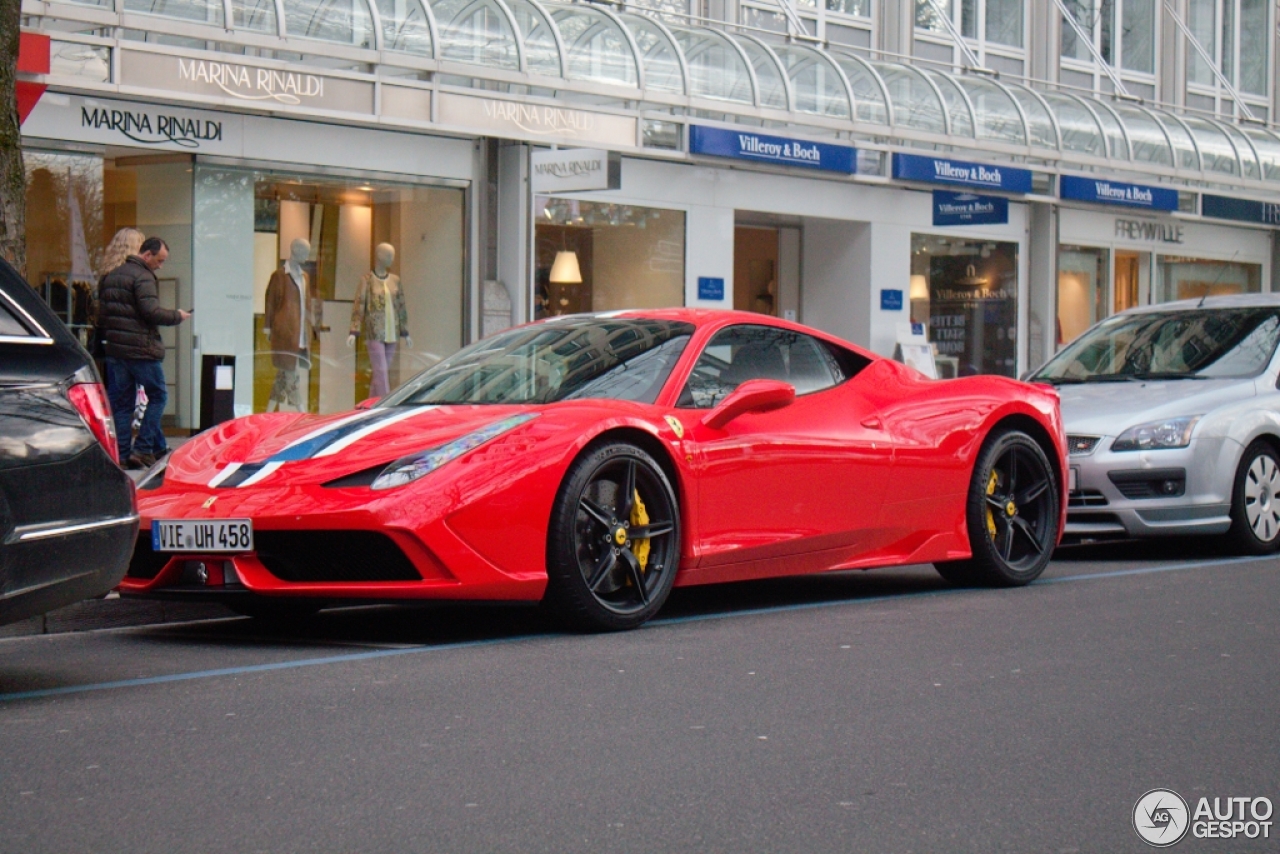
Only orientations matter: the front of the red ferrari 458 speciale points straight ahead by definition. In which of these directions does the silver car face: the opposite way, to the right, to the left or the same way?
the same way

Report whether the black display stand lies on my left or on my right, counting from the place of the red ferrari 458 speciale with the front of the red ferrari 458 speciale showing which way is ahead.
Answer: on my right

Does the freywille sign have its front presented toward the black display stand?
no

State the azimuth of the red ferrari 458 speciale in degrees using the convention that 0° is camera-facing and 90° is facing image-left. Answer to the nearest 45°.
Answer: approximately 45°

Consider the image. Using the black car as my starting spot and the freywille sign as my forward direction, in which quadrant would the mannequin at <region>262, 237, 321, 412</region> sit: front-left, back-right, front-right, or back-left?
front-left

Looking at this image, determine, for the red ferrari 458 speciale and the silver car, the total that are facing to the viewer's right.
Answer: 0

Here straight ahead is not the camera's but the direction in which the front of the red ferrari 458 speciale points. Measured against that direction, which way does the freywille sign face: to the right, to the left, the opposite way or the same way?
to the left

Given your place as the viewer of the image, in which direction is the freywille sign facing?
facing the viewer and to the right of the viewer

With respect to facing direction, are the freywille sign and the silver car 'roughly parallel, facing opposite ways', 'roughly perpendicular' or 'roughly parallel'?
roughly perpendicular

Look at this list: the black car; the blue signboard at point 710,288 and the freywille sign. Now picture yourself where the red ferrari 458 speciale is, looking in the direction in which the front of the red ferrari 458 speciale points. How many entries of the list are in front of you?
1

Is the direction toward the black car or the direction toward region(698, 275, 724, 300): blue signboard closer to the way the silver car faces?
the black car

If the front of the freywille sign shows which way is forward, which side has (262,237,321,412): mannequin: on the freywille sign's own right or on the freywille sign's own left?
on the freywille sign's own right

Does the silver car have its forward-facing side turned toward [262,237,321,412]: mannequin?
no

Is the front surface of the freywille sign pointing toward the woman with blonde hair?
no
